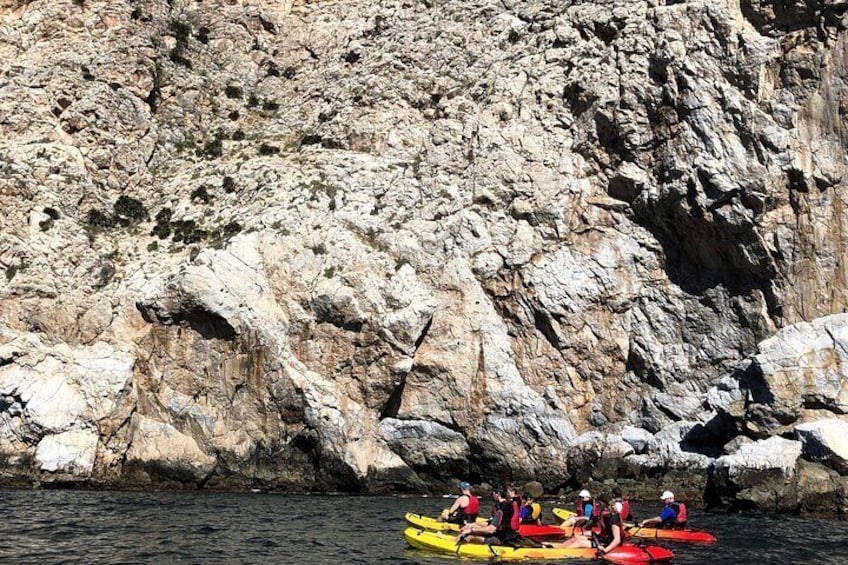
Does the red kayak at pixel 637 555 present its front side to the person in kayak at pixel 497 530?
yes

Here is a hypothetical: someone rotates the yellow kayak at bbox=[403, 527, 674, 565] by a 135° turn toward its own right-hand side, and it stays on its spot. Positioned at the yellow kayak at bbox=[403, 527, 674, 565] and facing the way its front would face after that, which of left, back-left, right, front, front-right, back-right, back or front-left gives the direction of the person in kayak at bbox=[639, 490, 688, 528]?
front

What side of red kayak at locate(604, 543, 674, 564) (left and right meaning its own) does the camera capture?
left

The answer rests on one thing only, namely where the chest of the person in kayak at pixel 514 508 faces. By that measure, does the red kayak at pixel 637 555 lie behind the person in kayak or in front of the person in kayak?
behind

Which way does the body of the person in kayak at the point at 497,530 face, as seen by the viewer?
to the viewer's left

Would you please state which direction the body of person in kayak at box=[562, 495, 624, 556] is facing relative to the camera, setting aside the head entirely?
to the viewer's left

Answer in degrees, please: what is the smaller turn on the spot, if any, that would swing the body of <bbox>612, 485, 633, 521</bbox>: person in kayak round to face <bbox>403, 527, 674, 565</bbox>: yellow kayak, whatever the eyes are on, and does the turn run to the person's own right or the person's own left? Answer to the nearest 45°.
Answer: approximately 45° to the person's own left
